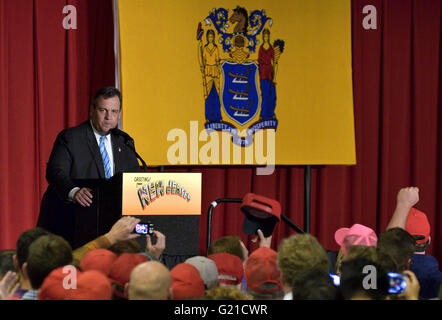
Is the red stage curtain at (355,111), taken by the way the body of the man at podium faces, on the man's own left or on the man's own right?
on the man's own left

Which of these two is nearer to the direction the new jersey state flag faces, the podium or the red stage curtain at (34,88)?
the podium

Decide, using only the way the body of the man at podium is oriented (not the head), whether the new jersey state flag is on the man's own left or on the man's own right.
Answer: on the man's own left

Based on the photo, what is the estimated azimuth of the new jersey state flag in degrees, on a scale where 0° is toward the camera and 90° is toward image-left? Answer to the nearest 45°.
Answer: approximately 0°

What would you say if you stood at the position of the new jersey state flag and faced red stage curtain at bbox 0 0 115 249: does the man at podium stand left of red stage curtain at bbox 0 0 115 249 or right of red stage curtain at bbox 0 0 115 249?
left

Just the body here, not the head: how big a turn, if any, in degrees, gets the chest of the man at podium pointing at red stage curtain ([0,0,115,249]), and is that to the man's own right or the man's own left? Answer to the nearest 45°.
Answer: approximately 135° to the man's own left

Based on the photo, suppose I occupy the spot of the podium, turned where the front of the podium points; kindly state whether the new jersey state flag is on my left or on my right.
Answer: on my left

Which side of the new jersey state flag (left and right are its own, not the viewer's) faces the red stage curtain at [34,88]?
right

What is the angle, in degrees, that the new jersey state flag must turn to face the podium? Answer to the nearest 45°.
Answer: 0° — it already faces it
